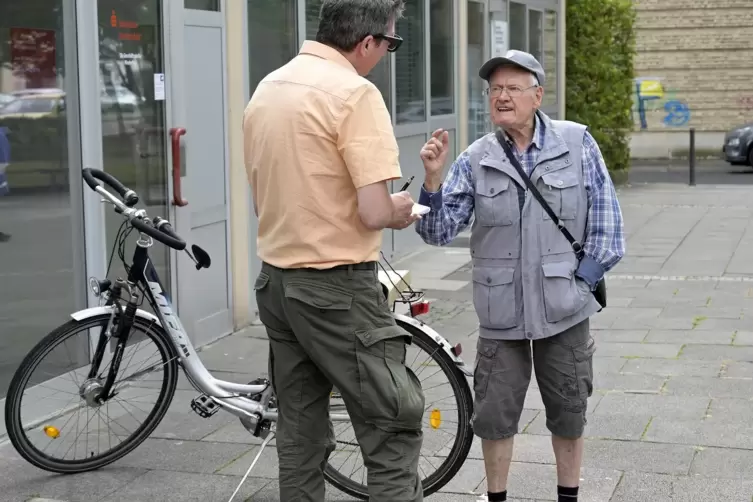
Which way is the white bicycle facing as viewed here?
to the viewer's left

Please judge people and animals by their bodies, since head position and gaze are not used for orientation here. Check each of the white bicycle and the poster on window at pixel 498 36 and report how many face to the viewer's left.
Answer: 1

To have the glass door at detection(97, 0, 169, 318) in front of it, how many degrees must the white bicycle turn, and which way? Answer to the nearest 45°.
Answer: approximately 90° to its right

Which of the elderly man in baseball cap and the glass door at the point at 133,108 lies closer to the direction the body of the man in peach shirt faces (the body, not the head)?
the elderly man in baseball cap

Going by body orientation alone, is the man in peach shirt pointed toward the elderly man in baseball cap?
yes

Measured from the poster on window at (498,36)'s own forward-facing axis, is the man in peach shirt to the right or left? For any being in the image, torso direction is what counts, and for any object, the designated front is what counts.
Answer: on its right

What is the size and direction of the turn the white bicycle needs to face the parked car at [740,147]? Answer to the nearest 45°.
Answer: approximately 135° to its right

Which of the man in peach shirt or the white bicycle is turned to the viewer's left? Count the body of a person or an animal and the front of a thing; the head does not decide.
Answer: the white bicycle

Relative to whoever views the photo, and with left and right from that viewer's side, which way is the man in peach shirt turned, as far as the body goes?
facing away from the viewer and to the right of the viewer

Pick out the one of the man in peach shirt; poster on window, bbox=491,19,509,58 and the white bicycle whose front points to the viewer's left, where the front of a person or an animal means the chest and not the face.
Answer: the white bicycle

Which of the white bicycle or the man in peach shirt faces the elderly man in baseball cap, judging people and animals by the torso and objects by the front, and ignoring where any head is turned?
the man in peach shirt
